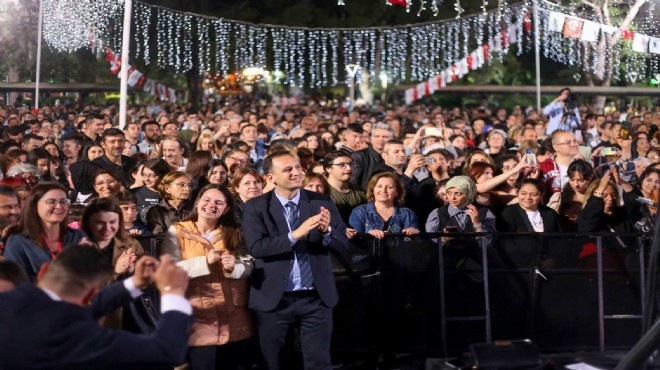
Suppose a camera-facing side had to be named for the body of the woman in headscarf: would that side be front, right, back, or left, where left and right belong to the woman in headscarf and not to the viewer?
front

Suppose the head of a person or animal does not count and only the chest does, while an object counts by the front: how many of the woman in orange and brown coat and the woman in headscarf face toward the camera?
2

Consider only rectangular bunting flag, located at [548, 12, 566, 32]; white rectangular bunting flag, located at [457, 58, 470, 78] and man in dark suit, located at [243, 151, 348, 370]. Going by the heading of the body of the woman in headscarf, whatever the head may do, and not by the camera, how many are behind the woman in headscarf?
2

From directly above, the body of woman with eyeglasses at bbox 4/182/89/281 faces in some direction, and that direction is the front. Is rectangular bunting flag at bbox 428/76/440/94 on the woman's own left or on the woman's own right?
on the woman's own left

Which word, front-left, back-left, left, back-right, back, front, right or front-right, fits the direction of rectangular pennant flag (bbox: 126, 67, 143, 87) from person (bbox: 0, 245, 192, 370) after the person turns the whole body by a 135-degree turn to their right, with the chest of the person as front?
back

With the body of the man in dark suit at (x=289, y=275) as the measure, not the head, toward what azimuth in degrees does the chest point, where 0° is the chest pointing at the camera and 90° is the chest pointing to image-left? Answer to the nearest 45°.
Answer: approximately 315°

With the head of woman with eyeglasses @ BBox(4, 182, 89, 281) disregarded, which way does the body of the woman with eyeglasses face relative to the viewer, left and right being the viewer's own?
facing the viewer and to the right of the viewer

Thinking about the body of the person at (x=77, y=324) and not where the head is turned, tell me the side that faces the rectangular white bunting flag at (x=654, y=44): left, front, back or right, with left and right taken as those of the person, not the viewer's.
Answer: front

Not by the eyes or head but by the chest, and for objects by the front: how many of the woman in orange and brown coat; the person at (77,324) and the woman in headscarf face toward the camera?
2
